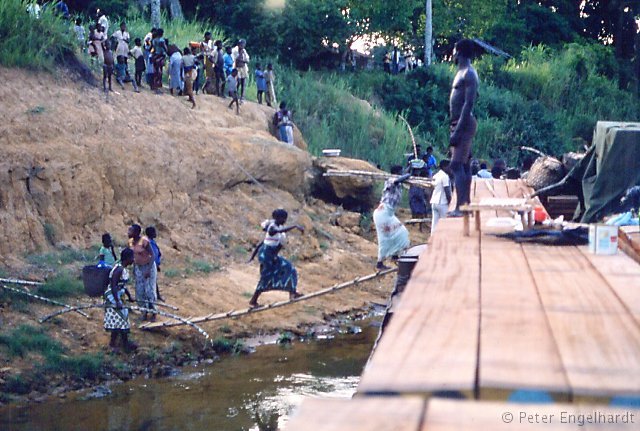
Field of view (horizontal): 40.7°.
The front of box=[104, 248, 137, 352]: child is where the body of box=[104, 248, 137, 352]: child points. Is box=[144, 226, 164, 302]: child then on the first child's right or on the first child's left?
on the first child's left

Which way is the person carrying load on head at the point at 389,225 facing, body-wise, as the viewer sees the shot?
to the viewer's right

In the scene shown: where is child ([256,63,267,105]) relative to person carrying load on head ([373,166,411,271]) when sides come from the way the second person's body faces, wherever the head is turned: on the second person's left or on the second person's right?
on the second person's left
